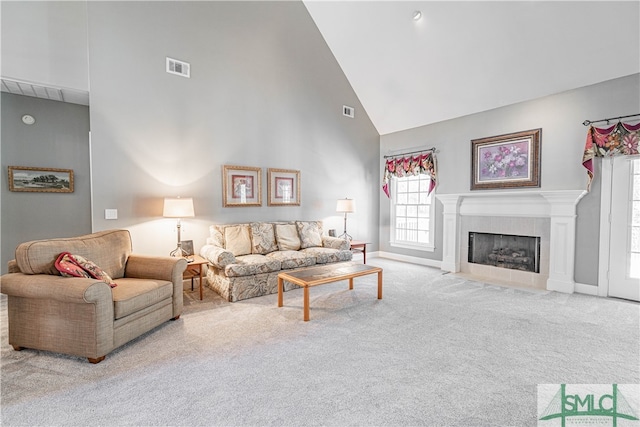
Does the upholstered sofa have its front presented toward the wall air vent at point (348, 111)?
no

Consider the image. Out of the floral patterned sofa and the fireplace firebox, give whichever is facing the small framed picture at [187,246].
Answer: the fireplace firebox

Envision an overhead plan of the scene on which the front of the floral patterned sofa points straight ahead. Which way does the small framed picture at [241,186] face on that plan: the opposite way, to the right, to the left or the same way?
the same way

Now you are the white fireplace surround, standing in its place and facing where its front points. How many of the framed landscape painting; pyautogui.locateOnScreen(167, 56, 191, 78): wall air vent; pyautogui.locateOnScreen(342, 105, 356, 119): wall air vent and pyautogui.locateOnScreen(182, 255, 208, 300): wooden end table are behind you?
0

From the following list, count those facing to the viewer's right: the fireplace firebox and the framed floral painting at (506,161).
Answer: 0

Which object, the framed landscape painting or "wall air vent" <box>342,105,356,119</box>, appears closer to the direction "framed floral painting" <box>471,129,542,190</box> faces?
the framed landscape painting

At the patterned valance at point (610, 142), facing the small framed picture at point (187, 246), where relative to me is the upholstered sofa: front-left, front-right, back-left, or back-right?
front-left

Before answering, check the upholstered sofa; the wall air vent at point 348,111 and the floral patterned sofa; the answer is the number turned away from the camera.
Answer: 0

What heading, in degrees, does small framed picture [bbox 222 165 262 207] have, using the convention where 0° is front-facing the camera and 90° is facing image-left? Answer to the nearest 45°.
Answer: approximately 315°

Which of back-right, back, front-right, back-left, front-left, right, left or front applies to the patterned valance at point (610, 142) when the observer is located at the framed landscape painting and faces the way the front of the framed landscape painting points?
front-left

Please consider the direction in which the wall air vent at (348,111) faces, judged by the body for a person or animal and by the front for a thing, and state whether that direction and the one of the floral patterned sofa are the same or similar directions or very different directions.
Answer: same or similar directions

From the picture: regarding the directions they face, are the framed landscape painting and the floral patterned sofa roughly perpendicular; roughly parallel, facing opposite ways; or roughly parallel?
roughly parallel

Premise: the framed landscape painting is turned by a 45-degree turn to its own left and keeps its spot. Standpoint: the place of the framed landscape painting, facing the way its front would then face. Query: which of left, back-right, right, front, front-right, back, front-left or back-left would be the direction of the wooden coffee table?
front

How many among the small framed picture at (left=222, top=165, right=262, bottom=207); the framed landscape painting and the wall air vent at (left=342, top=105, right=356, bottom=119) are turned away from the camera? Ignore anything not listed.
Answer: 0

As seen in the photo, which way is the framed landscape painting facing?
toward the camera

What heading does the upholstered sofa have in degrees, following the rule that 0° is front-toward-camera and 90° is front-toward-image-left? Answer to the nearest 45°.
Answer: approximately 315°

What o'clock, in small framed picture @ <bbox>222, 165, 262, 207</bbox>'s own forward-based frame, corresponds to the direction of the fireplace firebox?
The fireplace firebox is roughly at 11 o'clock from the small framed picture.
